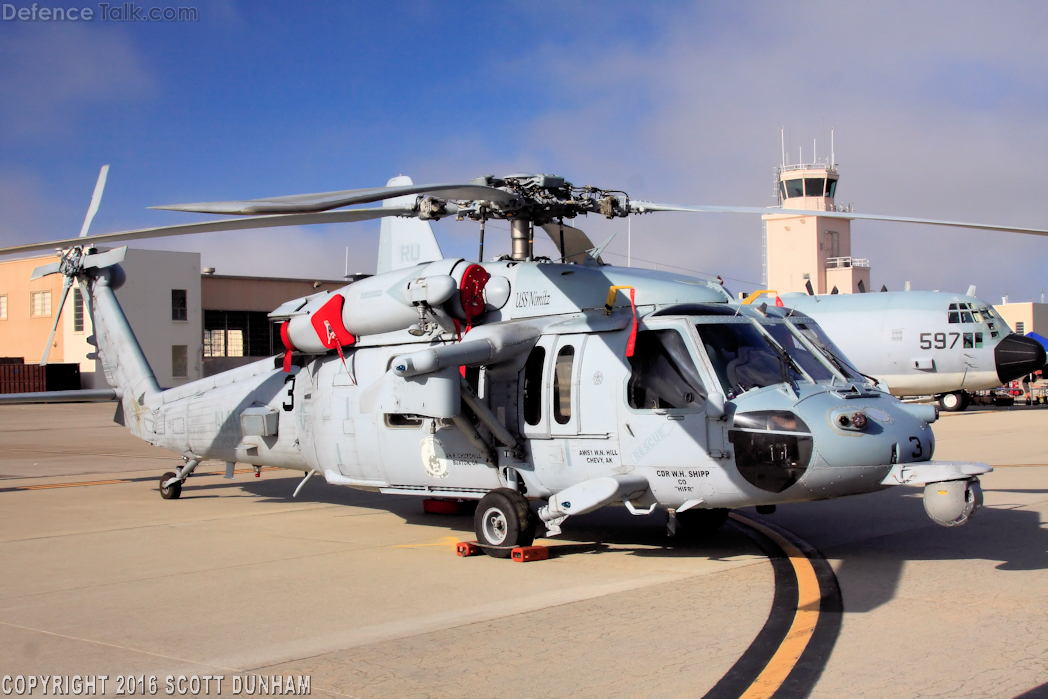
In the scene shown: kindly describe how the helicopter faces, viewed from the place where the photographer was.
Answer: facing the viewer and to the right of the viewer
